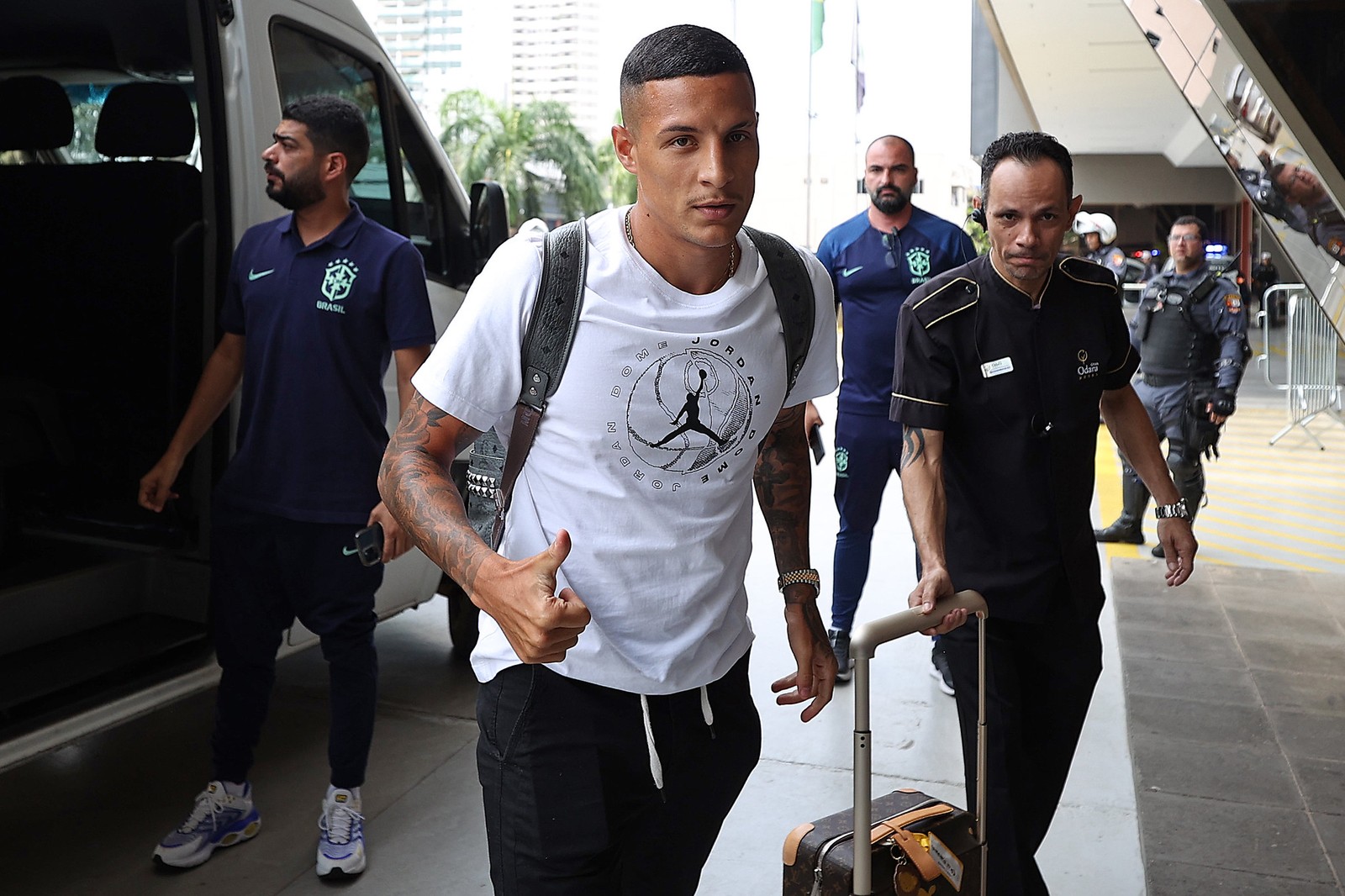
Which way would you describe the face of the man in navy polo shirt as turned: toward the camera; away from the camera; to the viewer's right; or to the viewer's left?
to the viewer's left

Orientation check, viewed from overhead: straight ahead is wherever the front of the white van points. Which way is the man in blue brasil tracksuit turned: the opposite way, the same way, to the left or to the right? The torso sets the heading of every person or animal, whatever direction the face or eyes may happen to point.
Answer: the opposite way

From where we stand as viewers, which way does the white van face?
facing away from the viewer and to the right of the viewer

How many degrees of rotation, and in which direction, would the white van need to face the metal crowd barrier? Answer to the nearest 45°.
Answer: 0° — it already faces it

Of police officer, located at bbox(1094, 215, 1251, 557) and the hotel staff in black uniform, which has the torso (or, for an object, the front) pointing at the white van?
the police officer

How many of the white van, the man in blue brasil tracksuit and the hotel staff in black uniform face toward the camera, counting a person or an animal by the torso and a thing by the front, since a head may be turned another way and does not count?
2

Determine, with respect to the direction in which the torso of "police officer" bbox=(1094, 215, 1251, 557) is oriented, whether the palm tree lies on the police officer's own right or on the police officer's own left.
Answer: on the police officer's own right

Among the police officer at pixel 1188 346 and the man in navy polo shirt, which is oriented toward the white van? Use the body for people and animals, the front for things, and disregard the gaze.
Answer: the police officer

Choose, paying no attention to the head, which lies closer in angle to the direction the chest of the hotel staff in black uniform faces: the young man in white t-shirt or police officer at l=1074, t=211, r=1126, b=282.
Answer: the young man in white t-shirt

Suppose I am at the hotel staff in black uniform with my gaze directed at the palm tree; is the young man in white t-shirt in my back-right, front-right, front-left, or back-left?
back-left

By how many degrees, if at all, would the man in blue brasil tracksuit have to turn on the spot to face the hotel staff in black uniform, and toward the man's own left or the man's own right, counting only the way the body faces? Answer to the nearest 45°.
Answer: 0° — they already face them
